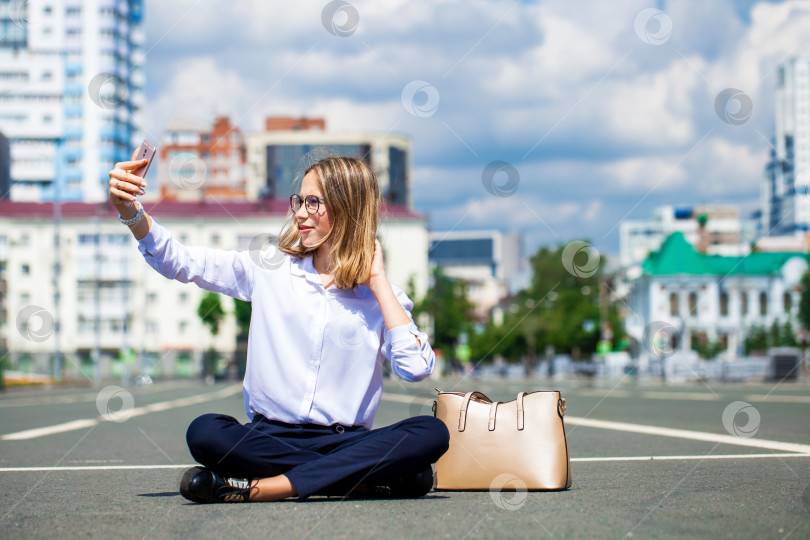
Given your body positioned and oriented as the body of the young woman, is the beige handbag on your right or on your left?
on your left

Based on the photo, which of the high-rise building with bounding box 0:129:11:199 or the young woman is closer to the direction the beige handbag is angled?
the young woman

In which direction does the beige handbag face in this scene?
toward the camera

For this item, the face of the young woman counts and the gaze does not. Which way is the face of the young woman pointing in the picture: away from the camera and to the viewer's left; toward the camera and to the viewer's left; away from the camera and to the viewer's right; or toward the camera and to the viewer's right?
toward the camera and to the viewer's left

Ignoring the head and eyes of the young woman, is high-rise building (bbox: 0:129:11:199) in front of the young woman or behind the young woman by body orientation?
behind

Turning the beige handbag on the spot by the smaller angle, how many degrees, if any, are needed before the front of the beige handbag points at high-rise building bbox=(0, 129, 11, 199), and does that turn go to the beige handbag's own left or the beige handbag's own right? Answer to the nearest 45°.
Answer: approximately 135° to the beige handbag's own right

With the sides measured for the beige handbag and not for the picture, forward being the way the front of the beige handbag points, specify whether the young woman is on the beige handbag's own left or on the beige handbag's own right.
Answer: on the beige handbag's own right

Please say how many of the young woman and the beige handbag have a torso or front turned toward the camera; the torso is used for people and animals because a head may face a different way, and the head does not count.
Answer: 2

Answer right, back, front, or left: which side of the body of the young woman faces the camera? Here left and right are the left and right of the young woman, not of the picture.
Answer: front
